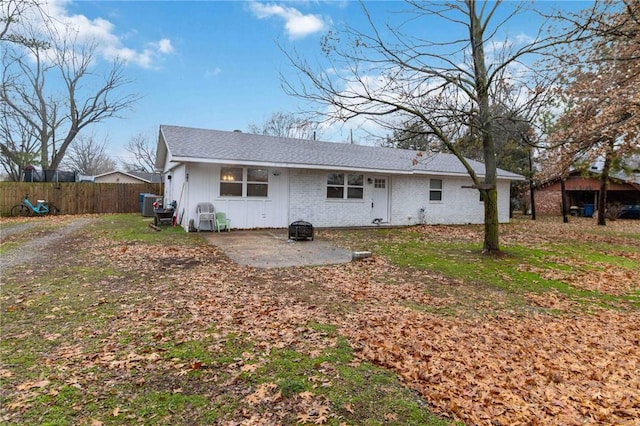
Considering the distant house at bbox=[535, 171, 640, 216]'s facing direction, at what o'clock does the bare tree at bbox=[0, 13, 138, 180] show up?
The bare tree is roughly at 2 o'clock from the distant house.

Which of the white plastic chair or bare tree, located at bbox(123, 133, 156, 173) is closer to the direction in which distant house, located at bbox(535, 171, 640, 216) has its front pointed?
the white plastic chair

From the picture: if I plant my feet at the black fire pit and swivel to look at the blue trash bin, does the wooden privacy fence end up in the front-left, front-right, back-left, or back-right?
back-left

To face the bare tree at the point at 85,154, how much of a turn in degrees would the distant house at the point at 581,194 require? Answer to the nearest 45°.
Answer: approximately 90° to its right

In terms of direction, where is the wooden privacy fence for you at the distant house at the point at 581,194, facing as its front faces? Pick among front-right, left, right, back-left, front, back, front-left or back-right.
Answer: front-right

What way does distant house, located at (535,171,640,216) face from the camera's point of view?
toward the camera

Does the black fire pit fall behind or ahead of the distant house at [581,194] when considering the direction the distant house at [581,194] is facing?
ahead

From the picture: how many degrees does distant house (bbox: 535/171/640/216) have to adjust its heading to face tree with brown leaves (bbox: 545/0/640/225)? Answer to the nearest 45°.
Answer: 0° — it already faces it

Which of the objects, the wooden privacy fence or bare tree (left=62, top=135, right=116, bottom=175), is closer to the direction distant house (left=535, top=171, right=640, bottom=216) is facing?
the wooden privacy fence

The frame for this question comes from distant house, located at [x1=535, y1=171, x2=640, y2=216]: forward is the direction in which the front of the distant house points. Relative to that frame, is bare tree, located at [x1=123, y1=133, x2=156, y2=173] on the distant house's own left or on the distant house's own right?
on the distant house's own right

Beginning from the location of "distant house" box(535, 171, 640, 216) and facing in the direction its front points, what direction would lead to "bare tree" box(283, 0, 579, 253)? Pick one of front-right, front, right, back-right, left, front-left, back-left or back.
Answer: front
